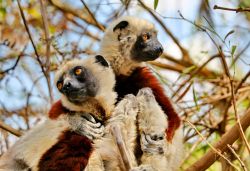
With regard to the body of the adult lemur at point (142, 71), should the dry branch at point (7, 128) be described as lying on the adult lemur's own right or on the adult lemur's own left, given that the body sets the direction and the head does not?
on the adult lemur's own right

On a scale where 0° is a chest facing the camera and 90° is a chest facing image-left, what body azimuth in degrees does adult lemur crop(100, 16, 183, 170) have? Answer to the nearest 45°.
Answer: approximately 315°

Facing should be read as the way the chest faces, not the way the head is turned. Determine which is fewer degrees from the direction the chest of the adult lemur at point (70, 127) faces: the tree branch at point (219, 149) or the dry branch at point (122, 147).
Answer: the dry branch

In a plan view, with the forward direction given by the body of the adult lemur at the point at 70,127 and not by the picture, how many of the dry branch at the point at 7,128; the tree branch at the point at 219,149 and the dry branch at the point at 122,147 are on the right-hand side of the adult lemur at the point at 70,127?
1

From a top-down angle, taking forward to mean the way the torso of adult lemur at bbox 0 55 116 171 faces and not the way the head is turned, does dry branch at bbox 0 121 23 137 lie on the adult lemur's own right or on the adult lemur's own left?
on the adult lemur's own right

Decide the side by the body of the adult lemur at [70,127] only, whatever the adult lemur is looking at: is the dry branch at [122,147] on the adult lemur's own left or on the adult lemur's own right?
on the adult lemur's own left

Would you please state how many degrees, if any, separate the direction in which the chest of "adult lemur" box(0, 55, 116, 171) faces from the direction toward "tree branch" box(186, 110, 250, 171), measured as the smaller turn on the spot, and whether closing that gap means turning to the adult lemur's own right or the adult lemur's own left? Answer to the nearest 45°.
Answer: approximately 90° to the adult lemur's own left

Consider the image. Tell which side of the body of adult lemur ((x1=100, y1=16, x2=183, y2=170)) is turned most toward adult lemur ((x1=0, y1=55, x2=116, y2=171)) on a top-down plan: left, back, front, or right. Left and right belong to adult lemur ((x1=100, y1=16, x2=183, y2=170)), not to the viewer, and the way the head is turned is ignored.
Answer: right
